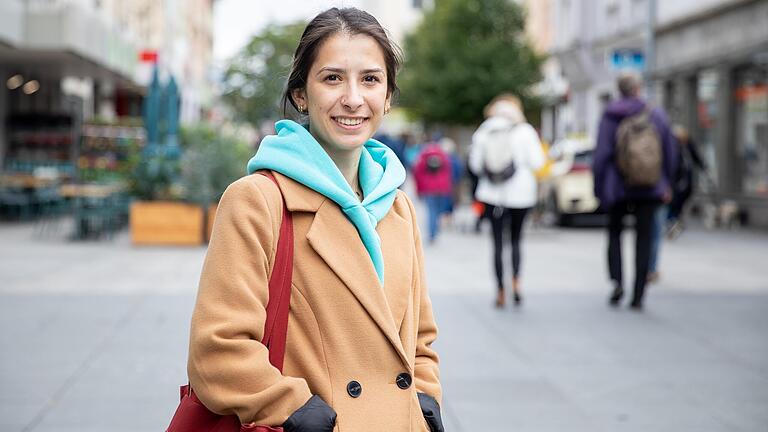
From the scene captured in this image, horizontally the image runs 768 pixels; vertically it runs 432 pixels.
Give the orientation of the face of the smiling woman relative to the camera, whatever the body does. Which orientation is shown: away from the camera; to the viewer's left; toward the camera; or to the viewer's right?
toward the camera

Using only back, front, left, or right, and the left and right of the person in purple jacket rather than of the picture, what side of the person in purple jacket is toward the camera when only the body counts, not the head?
back

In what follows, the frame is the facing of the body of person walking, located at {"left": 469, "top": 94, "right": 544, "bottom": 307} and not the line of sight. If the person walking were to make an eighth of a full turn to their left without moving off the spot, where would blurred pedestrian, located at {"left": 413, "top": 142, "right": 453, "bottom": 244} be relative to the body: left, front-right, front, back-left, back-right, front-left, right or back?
front-right

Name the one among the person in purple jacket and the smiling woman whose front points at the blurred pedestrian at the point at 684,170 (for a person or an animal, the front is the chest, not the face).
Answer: the person in purple jacket

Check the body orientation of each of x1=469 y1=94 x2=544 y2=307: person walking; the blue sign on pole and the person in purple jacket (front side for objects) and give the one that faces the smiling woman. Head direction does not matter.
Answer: the blue sign on pole

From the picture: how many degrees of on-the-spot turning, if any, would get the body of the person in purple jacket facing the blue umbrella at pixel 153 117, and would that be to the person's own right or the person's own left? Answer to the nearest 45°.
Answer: approximately 45° to the person's own left

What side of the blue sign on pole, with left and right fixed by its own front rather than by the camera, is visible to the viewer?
front

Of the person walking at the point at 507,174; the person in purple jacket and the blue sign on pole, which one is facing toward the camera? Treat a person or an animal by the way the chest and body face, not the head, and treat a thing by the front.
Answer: the blue sign on pole

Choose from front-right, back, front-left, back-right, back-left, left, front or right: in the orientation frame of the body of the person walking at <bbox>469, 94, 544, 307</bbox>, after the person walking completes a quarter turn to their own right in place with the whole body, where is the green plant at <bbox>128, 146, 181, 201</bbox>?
back-left

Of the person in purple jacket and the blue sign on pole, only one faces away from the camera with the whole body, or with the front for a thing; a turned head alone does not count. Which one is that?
the person in purple jacket

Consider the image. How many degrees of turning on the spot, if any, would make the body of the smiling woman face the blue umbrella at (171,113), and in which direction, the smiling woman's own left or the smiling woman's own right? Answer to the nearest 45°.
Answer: approximately 135° to the smiling woman's own left

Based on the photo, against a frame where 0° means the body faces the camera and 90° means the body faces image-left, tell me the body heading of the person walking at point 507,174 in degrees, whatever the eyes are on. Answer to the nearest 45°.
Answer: approximately 180°

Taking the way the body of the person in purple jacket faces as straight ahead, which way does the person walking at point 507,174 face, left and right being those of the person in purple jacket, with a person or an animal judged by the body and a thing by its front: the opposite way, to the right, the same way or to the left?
the same way

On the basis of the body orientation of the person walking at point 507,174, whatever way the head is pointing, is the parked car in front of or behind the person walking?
in front

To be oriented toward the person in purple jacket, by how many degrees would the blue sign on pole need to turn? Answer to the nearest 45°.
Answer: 0° — it already faces them
